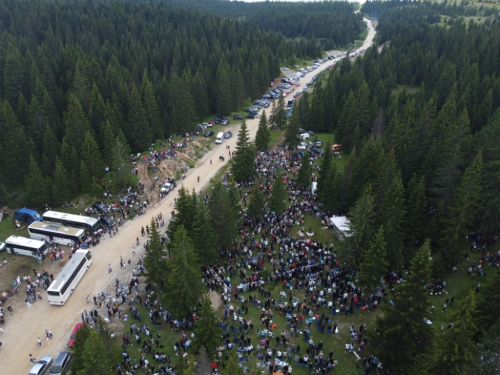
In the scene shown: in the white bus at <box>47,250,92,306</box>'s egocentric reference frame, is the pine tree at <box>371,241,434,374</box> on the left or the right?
on its right

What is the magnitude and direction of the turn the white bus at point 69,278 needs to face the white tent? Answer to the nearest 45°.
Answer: approximately 45° to its right

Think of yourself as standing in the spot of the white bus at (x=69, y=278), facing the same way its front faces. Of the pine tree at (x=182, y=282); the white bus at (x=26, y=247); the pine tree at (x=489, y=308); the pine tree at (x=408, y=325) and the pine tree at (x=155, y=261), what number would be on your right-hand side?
4

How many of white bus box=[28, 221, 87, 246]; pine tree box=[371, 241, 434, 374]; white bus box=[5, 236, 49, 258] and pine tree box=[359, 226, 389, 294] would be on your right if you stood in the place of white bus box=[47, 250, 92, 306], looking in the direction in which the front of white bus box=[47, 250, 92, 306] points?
2

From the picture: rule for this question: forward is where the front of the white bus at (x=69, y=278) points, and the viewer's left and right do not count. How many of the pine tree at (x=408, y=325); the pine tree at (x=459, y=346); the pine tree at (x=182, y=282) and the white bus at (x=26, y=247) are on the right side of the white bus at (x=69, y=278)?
3

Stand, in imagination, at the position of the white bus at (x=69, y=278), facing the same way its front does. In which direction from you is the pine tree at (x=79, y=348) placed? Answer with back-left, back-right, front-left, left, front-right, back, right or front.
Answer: back-right

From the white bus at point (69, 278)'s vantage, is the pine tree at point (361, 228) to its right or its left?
on its right

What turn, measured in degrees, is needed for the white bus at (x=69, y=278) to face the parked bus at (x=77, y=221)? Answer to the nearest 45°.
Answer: approximately 45° to its left

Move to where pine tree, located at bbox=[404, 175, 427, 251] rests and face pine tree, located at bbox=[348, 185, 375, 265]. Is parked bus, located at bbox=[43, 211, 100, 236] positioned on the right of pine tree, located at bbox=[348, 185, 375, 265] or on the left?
right

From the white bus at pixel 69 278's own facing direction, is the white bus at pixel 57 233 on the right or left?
on its left

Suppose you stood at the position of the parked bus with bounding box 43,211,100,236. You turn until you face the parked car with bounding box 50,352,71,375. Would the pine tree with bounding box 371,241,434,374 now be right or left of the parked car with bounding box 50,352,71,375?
left

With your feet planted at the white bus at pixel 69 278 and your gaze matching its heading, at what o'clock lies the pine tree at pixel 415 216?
The pine tree is roughly at 2 o'clock from the white bus.

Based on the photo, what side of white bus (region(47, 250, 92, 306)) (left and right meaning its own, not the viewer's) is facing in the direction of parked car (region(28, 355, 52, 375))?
back

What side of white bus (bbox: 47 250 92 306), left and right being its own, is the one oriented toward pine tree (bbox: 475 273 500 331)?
right

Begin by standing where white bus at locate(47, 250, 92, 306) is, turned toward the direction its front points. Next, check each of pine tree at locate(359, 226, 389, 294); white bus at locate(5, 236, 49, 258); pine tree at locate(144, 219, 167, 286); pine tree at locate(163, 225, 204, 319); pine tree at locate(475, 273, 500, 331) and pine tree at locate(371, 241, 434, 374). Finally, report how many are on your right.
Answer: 5

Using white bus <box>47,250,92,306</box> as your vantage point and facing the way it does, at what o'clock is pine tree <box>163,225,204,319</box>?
The pine tree is roughly at 3 o'clock from the white bus.

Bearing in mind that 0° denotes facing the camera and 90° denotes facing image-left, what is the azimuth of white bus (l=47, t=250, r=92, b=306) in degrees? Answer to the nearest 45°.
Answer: approximately 225°

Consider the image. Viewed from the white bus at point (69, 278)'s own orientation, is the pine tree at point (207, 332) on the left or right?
on its right

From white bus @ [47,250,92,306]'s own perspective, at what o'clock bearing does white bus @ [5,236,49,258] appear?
white bus @ [5,236,49,258] is roughly at 10 o'clock from white bus @ [47,250,92,306].
